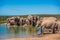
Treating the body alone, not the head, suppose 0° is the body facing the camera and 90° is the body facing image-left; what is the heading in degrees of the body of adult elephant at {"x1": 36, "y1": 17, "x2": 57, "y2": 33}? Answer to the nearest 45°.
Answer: approximately 90°
